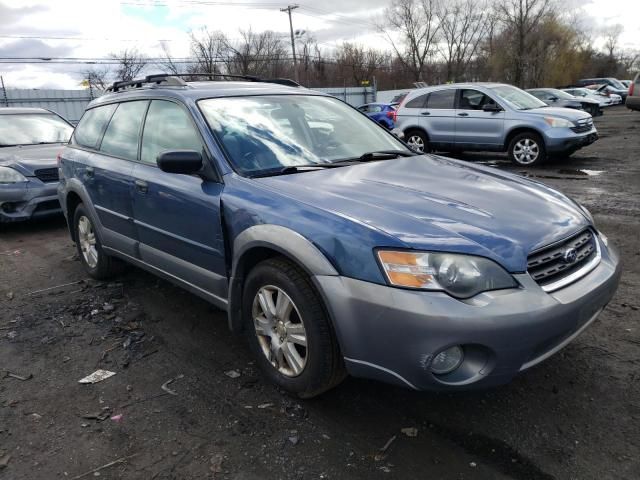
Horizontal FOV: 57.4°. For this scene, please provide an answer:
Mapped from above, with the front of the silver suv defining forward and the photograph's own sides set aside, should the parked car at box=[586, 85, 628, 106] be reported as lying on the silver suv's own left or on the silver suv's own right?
on the silver suv's own left

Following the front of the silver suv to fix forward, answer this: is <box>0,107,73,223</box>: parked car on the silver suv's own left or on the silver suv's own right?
on the silver suv's own right

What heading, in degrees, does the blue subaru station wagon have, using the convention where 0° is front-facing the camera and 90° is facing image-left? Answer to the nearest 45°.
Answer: approximately 315°

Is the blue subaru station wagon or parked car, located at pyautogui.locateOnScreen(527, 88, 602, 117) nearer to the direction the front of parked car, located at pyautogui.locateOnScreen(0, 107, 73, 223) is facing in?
the blue subaru station wagon

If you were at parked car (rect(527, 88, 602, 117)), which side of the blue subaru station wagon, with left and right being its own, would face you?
left

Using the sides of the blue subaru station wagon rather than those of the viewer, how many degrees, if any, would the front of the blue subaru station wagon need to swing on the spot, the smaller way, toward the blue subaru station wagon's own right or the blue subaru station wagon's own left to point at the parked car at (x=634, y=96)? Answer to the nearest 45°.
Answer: approximately 90° to the blue subaru station wagon's own left

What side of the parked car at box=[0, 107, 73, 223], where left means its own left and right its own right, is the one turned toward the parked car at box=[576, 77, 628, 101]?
left

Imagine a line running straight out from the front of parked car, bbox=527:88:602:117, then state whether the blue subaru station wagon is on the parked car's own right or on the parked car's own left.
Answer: on the parked car's own right

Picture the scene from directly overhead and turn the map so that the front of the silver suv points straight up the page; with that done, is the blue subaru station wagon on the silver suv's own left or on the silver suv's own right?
on the silver suv's own right
